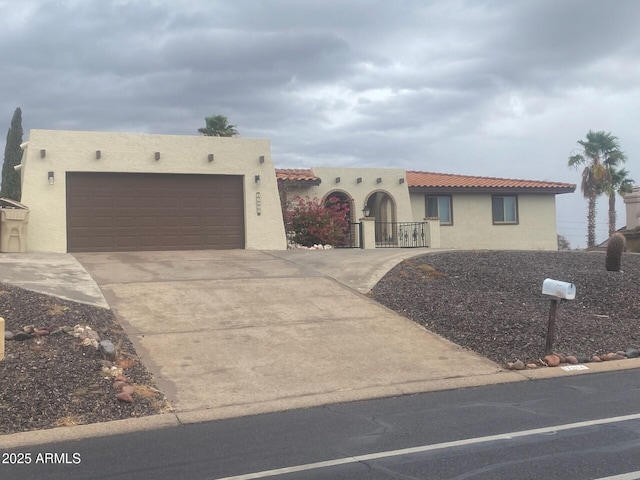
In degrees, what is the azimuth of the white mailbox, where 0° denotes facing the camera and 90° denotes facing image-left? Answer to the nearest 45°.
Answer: approximately 315°

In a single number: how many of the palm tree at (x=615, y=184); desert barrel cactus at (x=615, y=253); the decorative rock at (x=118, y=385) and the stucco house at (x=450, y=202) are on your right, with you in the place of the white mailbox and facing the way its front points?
1

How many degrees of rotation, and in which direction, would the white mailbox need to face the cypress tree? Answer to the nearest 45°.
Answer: approximately 180°

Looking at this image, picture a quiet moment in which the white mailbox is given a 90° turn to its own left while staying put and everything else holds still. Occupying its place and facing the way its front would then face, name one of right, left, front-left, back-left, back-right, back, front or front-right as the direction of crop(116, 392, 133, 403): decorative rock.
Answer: back

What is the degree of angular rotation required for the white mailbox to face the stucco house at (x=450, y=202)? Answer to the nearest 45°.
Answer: approximately 135° to its left

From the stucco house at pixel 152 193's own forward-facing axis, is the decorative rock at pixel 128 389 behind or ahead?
ahead

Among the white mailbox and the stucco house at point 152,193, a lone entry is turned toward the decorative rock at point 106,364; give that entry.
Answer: the stucco house

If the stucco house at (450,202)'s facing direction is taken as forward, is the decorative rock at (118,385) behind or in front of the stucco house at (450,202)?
in front

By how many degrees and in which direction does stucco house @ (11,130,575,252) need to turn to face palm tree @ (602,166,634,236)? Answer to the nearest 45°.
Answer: approximately 135° to its left

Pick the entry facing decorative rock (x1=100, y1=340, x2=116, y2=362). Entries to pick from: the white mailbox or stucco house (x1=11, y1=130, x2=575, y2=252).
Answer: the stucco house

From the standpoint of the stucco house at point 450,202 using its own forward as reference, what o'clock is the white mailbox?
The white mailbox is roughly at 12 o'clock from the stucco house.

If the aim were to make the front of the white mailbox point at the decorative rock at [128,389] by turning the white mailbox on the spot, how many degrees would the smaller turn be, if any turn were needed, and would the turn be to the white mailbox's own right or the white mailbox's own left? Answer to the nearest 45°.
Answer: approximately 90° to the white mailbox's own right
